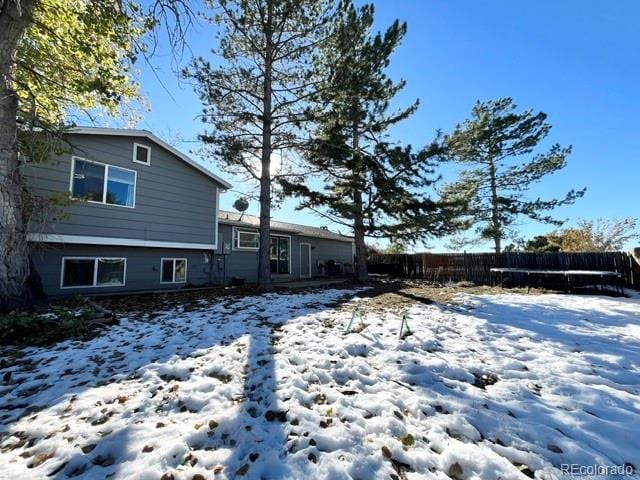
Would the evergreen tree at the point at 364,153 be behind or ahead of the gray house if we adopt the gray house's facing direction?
behind

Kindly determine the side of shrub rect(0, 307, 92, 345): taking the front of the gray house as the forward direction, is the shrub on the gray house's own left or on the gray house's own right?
on the gray house's own left

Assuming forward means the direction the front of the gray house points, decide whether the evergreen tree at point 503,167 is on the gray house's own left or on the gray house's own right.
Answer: on the gray house's own right

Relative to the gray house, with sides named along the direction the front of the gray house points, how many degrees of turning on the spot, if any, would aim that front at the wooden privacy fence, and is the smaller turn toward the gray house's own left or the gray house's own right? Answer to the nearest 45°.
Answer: approximately 135° to the gray house's own right

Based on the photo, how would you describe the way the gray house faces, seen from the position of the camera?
facing away from the viewer and to the left of the viewer
